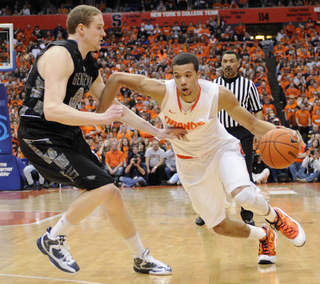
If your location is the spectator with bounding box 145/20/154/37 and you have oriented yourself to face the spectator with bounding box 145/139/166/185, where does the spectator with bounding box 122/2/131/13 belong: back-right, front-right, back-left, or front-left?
back-right

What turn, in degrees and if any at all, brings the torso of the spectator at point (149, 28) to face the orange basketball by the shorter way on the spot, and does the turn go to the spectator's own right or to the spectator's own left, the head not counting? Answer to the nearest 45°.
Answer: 0° — they already face it

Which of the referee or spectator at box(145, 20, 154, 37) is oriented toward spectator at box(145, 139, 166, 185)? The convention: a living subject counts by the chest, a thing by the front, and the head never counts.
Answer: spectator at box(145, 20, 154, 37)

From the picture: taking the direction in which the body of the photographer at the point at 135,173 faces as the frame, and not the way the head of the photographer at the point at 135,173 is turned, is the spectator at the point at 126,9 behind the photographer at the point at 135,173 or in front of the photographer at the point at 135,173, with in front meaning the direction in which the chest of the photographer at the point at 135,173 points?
behind

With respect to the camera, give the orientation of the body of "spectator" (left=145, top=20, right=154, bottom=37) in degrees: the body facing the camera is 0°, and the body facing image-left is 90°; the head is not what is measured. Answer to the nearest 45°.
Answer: approximately 0°

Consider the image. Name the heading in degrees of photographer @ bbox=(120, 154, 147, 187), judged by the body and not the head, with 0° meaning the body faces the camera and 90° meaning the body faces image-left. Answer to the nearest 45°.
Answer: approximately 0°

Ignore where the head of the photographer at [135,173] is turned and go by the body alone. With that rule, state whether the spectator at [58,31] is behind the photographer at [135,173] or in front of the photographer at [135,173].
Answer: behind
